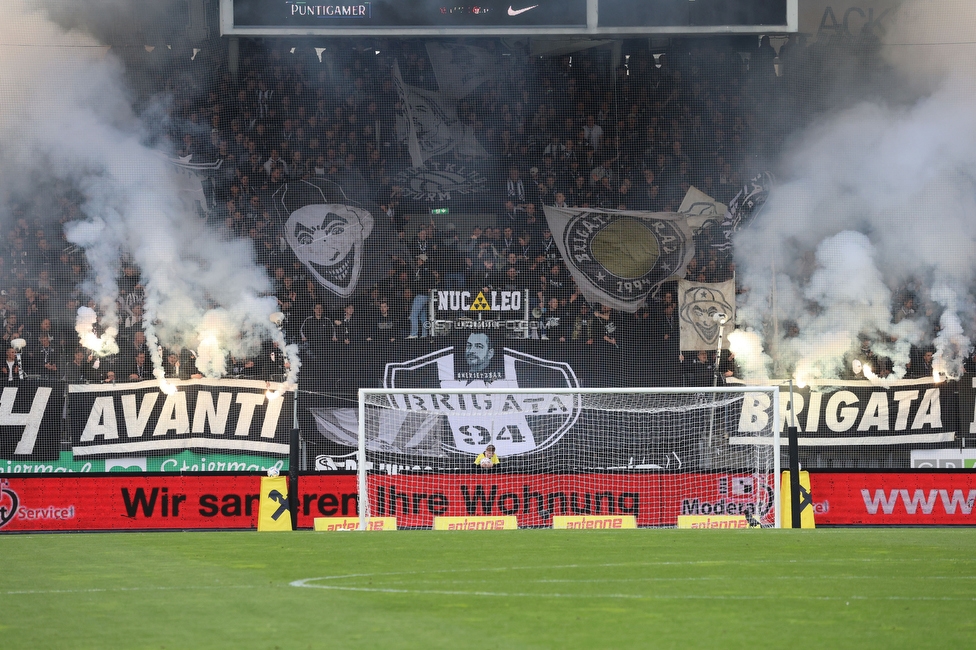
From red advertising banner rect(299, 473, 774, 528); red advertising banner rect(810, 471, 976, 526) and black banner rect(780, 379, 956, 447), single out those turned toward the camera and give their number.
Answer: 3

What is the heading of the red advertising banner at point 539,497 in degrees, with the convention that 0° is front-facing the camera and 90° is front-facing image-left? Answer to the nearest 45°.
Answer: approximately 0°

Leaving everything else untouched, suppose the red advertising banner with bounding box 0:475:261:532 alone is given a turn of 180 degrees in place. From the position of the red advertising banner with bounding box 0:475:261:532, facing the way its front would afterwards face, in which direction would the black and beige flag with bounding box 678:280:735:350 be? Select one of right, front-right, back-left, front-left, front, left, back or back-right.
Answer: right

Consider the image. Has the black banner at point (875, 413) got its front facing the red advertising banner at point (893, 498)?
yes

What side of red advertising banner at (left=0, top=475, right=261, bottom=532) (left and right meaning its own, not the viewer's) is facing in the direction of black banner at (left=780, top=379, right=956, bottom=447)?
left

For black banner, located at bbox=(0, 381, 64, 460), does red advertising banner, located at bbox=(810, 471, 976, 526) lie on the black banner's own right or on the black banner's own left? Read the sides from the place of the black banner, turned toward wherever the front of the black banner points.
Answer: on the black banner's own left

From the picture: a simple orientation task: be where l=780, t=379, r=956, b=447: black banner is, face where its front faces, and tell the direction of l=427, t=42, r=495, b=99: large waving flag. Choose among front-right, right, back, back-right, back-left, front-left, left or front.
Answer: right

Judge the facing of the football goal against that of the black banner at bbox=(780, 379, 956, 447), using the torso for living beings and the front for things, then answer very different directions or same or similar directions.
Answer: same or similar directions

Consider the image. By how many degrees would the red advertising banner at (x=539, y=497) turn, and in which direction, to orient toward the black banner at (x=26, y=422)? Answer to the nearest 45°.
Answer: approximately 90° to its right

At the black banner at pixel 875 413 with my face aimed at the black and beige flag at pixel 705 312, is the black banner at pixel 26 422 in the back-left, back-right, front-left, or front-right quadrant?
front-left

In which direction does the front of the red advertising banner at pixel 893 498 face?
toward the camera

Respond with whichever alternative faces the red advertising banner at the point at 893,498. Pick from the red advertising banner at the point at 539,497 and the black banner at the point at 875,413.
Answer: the black banner

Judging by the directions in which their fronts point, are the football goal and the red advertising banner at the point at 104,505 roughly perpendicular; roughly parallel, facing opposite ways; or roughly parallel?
roughly parallel

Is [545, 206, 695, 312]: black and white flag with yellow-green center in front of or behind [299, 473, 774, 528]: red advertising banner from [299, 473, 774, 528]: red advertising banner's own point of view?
behind

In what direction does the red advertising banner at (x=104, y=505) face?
toward the camera

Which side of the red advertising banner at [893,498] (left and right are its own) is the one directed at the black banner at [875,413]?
back

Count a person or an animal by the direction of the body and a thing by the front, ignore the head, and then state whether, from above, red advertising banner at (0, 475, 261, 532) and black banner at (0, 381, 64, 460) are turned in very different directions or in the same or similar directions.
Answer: same or similar directions
